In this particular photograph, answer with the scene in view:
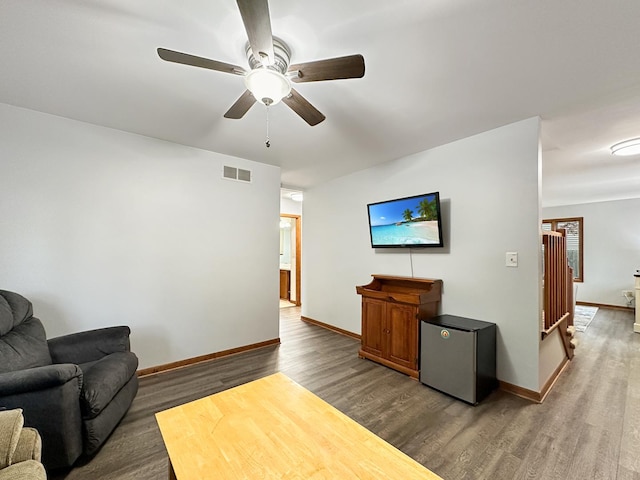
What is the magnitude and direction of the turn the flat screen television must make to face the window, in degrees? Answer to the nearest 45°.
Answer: approximately 180°

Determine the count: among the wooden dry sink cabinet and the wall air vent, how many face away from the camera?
0

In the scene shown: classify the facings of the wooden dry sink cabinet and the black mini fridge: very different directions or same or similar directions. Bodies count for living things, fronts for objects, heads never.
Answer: same or similar directions

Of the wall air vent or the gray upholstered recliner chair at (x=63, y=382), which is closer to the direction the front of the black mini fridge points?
the gray upholstered recliner chair

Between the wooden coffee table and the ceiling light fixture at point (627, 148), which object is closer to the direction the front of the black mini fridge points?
the wooden coffee table

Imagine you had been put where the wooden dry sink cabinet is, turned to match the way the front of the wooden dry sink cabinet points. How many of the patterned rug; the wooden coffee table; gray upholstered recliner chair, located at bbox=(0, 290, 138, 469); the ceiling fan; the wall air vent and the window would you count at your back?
2

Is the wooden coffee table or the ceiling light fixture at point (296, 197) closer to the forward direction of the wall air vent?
the wooden coffee table

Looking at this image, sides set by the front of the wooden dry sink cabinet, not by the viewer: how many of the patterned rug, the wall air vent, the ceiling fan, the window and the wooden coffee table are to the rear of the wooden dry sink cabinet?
2

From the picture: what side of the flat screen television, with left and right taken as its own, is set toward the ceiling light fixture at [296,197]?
right

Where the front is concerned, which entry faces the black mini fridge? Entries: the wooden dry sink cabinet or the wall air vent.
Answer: the wall air vent

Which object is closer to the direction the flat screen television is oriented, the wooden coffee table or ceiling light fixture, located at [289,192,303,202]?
the wooden coffee table

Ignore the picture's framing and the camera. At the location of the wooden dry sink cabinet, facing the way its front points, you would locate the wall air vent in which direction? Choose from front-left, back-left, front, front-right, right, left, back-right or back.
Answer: front-right

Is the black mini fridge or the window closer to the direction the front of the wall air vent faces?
the black mini fridge

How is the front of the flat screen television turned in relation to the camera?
facing the viewer and to the left of the viewer

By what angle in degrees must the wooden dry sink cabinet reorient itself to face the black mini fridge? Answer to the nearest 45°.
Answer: approximately 90° to its left

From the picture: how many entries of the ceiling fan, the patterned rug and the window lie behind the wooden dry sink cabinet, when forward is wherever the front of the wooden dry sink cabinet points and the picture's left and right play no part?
2

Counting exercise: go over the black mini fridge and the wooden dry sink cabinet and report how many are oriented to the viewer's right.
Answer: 0

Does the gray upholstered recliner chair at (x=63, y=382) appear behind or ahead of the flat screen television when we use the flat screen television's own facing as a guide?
ahead

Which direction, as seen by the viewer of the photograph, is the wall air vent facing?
facing the viewer and to the right of the viewer
